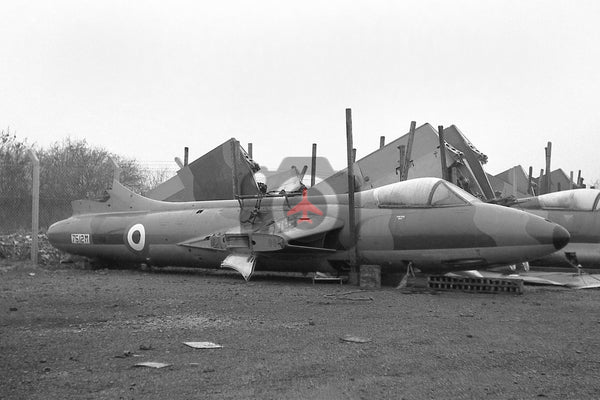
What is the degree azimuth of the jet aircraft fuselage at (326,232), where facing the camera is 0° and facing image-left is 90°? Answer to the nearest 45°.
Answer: approximately 270°

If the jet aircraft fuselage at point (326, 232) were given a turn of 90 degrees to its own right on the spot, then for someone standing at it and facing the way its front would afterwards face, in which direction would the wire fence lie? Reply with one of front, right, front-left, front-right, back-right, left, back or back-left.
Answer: back-right

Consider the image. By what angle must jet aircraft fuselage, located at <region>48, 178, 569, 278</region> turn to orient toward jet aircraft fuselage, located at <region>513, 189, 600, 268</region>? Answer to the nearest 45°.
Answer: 0° — it already faces it

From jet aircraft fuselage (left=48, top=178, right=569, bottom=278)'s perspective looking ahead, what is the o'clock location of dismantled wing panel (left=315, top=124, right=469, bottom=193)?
The dismantled wing panel is roughly at 10 o'clock from the jet aircraft fuselage.

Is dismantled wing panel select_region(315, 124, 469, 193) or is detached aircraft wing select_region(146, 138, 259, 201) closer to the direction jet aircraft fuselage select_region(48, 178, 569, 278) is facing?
the dismantled wing panel

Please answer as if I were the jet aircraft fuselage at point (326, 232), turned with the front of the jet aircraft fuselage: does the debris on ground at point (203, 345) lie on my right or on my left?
on my right

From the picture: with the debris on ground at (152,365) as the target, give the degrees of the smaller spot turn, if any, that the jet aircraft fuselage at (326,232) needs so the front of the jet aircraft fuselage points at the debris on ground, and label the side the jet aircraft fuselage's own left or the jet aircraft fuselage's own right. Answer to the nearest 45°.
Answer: approximately 90° to the jet aircraft fuselage's own right

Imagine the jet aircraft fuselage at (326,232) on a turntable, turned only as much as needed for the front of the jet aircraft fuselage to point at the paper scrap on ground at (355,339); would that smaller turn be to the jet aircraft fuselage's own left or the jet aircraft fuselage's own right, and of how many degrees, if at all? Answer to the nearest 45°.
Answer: approximately 90° to the jet aircraft fuselage's own right

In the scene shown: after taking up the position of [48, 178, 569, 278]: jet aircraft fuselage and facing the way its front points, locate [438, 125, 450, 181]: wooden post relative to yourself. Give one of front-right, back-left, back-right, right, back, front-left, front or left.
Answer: front-left

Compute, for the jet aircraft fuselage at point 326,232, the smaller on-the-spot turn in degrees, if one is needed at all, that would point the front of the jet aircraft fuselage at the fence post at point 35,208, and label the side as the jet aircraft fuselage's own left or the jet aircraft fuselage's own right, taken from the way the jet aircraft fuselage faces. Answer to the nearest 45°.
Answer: approximately 180°
